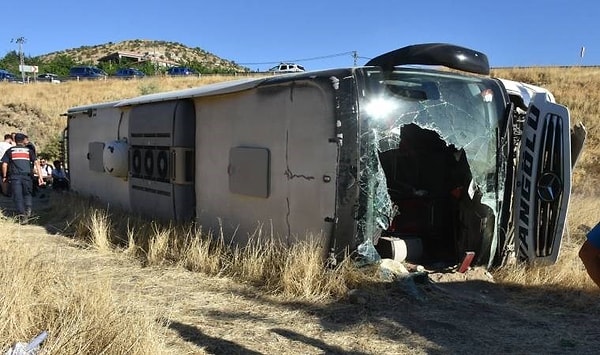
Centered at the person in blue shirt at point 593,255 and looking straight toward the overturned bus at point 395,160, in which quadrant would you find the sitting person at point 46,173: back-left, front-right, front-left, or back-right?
front-left

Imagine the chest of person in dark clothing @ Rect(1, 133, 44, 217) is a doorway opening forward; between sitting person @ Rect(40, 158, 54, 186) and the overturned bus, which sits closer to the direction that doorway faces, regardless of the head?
the sitting person

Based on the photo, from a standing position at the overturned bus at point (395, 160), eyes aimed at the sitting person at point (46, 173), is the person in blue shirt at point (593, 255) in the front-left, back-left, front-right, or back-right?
back-left

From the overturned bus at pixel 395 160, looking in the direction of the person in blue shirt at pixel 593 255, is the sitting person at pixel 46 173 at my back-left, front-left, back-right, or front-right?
back-right
